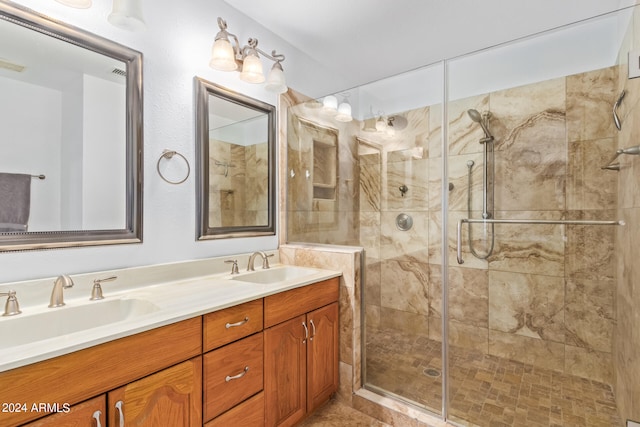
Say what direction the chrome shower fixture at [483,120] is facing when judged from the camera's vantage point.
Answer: facing the viewer and to the left of the viewer

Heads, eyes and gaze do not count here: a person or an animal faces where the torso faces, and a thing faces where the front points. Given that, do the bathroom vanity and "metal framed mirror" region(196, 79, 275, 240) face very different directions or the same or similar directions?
same or similar directions

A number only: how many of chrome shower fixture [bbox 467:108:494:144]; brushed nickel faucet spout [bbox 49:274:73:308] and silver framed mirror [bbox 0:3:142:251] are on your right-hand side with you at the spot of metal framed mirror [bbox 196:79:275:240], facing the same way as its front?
2

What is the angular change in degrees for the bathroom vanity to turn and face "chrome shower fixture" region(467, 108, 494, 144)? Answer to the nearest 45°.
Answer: approximately 45° to its left

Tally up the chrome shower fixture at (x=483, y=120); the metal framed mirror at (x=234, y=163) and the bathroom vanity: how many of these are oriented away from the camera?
0

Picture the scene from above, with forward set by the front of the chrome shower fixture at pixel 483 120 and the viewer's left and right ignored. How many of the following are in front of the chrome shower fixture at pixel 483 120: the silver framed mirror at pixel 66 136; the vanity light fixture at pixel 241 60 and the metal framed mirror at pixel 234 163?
3

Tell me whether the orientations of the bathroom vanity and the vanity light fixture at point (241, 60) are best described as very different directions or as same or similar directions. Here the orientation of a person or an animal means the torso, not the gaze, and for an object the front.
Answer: same or similar directions

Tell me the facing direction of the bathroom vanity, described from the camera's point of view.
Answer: facing the viewer and to the right of the viewer

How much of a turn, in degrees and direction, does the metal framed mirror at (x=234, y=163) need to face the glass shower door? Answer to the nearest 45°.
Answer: approximately 45° to its left

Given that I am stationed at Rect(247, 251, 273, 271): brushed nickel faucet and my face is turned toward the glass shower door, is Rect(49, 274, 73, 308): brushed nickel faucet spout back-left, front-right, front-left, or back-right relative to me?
back-right

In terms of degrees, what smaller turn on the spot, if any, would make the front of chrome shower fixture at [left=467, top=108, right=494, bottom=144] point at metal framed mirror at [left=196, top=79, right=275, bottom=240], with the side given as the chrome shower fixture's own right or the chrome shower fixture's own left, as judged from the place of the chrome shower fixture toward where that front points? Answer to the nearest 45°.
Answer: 0° — it already faces it

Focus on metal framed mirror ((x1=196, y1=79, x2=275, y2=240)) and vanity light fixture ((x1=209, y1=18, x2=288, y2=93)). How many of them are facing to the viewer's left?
0

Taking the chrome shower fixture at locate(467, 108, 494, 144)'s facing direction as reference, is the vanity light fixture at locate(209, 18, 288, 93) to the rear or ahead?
ahead

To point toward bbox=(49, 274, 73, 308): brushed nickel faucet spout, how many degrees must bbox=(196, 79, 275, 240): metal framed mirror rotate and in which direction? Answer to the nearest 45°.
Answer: approximately 90° to its right

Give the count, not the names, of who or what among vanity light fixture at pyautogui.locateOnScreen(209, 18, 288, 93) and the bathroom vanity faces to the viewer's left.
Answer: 0
